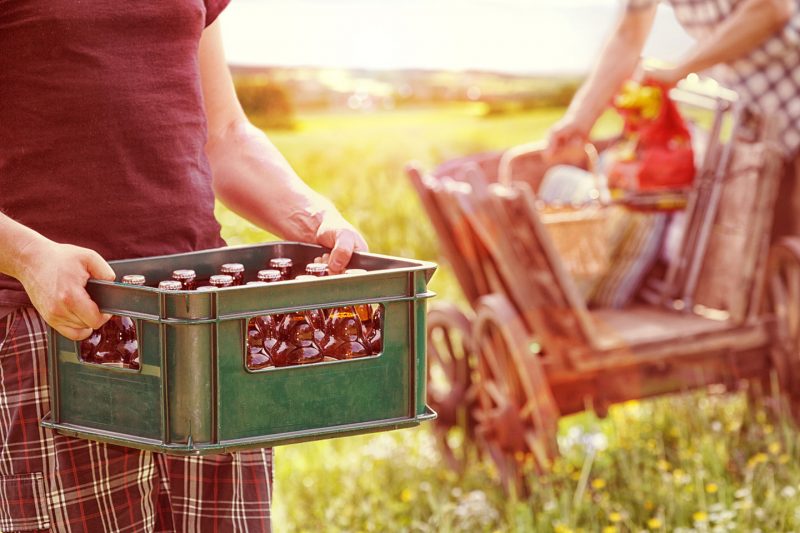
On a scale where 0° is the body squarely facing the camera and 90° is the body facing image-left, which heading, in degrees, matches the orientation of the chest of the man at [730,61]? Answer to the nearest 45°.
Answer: approximately 90°

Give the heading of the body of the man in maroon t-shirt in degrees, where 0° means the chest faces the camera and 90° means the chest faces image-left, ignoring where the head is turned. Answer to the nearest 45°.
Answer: approximately 315°

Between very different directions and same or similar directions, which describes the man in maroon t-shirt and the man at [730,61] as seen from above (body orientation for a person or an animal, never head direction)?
very different directions

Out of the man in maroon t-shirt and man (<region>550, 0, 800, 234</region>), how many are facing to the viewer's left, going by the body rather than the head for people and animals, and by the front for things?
1
